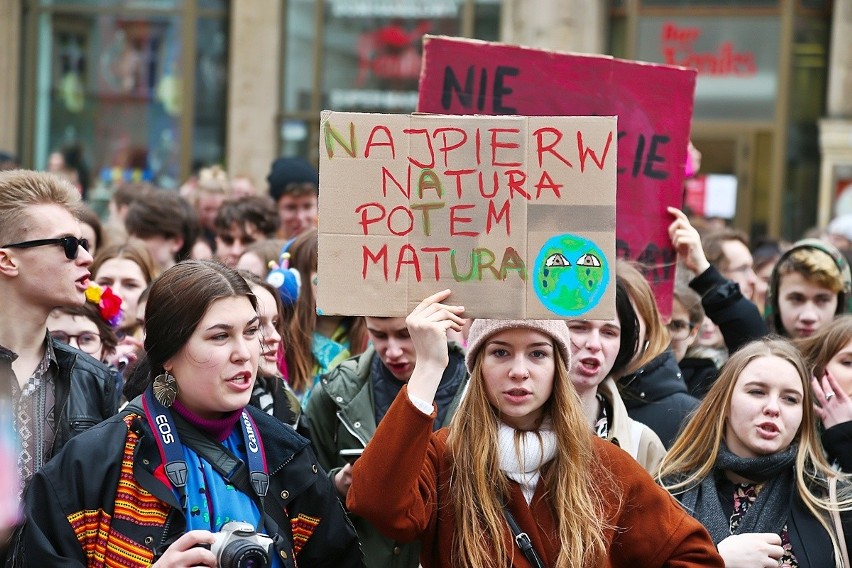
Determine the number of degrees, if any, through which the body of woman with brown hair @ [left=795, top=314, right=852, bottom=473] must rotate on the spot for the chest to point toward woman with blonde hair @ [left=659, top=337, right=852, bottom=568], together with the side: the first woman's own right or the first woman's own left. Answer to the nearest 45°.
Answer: approximately 45° to the first woman's own right

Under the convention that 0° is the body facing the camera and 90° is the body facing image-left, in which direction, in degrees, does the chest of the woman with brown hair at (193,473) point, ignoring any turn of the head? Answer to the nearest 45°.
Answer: approximately 315°

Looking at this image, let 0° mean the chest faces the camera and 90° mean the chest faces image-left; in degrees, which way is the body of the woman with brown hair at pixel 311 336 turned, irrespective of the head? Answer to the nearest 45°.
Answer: approximately 315°

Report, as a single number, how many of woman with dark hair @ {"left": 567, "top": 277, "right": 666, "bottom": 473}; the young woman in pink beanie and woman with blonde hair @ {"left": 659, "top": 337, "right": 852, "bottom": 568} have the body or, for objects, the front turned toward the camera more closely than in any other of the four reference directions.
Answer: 3

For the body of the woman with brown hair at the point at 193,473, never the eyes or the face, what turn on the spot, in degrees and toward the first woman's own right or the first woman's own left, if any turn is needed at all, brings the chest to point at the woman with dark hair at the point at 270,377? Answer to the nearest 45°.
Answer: approximately 135° to the first woman's own left

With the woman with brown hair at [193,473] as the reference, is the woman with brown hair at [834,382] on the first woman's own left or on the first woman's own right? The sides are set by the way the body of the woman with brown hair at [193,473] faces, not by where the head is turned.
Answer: on the first woman's own left

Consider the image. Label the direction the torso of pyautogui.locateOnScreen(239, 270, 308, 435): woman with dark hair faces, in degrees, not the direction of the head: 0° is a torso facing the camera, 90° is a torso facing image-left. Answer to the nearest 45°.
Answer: approximately 315°

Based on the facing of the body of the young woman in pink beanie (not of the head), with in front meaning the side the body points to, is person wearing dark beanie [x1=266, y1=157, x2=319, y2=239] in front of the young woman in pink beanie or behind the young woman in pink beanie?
behind

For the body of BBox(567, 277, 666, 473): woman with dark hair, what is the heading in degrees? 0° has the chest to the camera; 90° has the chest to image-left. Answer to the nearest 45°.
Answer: approximately 0°

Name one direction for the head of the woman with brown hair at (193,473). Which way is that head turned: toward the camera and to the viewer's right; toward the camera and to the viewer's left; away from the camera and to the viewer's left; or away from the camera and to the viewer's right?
toward the camera and to the viewer's right

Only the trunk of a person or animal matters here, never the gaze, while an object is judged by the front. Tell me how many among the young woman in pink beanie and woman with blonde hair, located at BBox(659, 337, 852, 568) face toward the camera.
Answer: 2

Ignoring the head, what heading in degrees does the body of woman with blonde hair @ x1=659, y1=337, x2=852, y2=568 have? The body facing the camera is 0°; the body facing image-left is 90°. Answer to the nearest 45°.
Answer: approximately 0°

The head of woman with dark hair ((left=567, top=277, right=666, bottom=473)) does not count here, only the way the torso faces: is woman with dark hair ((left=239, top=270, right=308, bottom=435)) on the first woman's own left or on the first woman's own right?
on the first woman's own right
